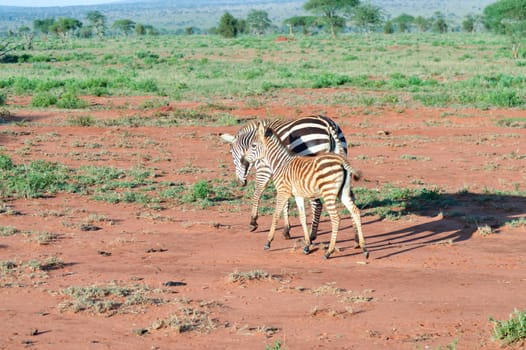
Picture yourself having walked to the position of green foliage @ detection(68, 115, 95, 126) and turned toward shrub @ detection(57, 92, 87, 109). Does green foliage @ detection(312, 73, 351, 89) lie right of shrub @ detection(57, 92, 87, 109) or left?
right

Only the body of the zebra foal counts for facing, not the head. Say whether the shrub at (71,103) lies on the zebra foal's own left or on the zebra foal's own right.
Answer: on the zebra foal's own right

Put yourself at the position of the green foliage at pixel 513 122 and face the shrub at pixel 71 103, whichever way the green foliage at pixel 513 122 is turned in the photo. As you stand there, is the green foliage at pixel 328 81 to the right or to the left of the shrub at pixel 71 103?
right

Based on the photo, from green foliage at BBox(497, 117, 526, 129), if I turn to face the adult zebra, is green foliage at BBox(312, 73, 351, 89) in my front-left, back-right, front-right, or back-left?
back-right

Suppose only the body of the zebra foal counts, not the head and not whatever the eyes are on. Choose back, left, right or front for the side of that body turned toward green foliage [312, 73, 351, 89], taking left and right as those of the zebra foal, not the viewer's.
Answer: right

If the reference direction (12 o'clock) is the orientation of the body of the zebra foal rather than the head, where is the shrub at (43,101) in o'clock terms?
The shrub is roughly at 2 o'clock from the zebra foal.

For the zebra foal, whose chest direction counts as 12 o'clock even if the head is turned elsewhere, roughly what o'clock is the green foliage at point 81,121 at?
The green foliage is roughly at 2 o'clock from the zebra foal.

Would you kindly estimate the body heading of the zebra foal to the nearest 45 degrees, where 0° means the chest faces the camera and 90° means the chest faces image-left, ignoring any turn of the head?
approximately 90°

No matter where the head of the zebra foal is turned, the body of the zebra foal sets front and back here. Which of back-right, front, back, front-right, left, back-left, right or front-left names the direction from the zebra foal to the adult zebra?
right

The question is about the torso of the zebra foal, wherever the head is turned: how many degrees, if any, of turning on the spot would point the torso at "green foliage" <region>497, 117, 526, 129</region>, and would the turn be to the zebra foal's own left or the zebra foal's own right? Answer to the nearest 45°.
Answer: approximately 135° to the zebra foal's own right
